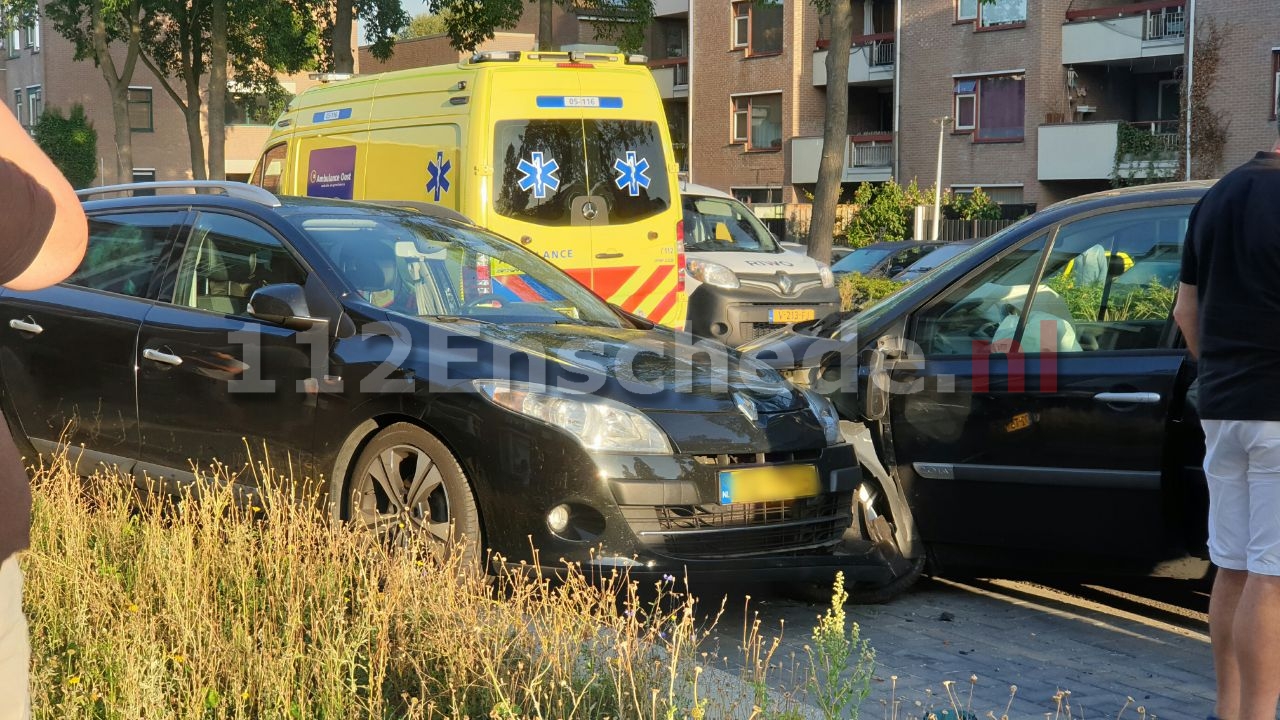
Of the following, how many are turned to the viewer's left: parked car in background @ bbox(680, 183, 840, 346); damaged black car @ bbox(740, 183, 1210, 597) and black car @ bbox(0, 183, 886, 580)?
1

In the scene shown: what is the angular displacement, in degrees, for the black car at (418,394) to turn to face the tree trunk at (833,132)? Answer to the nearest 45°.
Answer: approximately 135° to its left

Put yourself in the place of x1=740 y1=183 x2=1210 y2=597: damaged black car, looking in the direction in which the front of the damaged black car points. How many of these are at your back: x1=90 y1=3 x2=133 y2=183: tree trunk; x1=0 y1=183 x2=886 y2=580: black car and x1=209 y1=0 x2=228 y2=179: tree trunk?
0

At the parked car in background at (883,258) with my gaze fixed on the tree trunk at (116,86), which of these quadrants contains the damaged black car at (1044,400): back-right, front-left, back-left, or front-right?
back-left

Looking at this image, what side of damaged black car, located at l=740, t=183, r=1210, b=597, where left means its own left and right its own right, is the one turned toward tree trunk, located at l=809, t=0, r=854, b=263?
right

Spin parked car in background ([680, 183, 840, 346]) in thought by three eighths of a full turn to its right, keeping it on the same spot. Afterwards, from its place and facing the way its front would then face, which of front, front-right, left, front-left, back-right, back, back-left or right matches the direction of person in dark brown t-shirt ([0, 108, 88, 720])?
left

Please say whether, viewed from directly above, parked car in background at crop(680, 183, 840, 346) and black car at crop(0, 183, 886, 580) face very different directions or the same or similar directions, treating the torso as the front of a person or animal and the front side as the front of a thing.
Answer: same or similar directions

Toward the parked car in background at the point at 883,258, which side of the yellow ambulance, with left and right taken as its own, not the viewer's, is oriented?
right

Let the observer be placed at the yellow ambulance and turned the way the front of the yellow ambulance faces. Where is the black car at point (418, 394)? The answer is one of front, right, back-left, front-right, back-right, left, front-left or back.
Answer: back-left

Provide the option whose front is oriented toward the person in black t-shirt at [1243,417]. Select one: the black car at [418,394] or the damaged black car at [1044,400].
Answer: the black car

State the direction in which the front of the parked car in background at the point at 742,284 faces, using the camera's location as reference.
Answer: facing the viewer and to the right of the viewer

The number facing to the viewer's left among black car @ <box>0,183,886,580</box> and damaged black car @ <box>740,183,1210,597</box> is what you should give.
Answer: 1

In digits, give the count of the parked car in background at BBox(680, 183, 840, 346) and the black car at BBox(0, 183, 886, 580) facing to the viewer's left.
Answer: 0

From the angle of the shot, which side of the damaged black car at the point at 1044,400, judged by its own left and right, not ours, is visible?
left

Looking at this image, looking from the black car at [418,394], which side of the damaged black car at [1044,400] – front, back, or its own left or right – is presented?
front

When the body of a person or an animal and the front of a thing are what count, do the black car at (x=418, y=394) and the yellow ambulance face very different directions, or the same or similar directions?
very different directions
